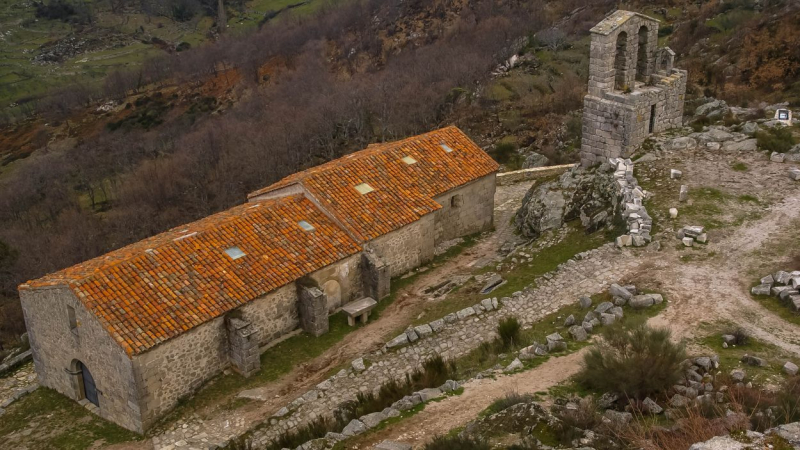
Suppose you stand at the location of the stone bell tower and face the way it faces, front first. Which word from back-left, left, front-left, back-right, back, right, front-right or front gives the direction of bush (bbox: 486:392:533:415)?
front-right

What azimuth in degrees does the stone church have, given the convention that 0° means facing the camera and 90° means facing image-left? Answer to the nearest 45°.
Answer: approximately 45°

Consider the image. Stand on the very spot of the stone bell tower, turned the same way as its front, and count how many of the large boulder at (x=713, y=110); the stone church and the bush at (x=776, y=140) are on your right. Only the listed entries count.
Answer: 1

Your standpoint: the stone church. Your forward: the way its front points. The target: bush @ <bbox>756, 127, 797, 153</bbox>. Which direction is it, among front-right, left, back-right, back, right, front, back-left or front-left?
back-left

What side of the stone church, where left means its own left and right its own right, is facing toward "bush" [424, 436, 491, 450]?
left

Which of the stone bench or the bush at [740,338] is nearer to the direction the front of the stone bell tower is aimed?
the bush

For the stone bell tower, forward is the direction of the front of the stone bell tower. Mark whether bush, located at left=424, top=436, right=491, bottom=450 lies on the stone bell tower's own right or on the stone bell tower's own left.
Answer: on the stone bell tower's own right

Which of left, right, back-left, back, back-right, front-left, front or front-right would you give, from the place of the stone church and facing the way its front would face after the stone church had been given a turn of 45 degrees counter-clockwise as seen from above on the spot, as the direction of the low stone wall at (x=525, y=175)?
back-left

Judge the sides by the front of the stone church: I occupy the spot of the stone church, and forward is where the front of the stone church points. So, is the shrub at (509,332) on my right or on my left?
on my left

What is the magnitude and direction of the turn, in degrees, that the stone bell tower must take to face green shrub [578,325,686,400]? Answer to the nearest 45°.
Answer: approximately 45° to its right

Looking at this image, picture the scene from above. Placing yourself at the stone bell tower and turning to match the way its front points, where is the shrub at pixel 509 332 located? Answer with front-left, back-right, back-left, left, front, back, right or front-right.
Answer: front-right

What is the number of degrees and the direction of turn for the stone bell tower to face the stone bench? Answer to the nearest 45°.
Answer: approximately 90° to its right

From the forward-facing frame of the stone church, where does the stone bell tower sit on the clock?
The stone bell tower is roughly at 7 o'clock from the stone church.

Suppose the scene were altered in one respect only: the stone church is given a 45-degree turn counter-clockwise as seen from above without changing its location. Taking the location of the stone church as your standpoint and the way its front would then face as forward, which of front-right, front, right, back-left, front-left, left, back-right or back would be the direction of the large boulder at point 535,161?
back-left
